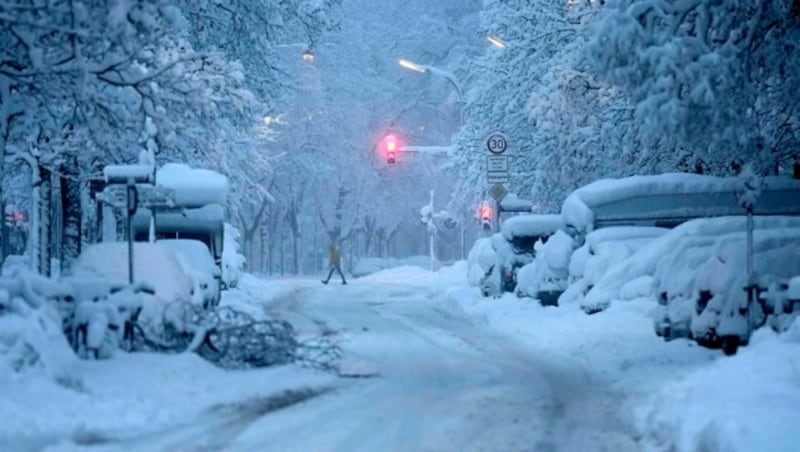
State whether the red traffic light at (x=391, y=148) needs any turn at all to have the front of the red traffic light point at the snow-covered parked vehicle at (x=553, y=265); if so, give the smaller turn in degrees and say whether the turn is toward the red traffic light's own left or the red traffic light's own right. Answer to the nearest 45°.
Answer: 0° — it already faces it

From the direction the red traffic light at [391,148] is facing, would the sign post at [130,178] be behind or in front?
in front

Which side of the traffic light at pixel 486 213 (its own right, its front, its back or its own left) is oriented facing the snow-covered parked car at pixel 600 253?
front

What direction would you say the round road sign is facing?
toward the camera

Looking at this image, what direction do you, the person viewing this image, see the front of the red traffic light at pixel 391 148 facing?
facing the viewer

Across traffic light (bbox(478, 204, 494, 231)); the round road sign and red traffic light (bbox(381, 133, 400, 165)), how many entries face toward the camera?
3

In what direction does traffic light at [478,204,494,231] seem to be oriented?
toward the camera

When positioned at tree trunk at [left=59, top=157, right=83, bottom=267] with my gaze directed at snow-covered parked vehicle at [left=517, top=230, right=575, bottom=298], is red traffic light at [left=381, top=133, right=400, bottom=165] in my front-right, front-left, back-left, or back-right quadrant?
front-left

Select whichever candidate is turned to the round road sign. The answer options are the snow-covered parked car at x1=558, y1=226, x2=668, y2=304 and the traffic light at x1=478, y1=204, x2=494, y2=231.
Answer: the traffic light

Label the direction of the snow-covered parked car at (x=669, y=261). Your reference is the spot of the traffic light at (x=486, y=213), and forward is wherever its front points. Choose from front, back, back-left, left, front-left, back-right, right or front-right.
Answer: front
